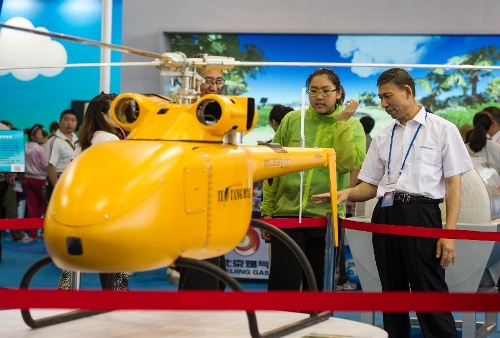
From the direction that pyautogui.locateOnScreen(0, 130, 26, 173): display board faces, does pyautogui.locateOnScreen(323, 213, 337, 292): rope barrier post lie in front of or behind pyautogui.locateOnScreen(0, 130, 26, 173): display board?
in front

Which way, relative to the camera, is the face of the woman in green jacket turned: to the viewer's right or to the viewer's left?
to the viewer's left

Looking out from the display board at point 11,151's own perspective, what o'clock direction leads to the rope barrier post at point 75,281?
The rope barrier post is roughly at 12 o'clock from the display board.

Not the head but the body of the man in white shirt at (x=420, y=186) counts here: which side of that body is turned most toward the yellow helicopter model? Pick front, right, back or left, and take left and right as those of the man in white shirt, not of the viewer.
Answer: front

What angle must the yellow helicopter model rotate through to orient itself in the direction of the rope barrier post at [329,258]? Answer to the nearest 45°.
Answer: approximately 180°

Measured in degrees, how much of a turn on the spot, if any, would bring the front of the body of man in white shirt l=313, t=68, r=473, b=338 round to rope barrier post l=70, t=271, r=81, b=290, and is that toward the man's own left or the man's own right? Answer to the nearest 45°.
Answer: approximately 45° to the man's own right

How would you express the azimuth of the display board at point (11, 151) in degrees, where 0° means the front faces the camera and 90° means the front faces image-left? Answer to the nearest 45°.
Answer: approximately 0°

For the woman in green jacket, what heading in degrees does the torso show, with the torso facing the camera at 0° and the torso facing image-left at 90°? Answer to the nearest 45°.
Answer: approximately 0°
